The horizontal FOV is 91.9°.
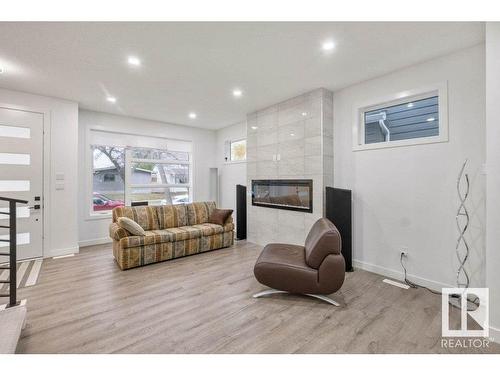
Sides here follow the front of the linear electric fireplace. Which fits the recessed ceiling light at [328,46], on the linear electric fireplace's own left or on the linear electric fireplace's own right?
on the linear electric fireplace's own left

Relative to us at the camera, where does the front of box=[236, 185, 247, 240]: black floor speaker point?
facing the viewer and to the left of the viewer

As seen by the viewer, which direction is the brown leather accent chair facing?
to the viewer's left

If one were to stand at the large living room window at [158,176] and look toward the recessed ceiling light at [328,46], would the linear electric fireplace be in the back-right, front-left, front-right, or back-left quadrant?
front-left

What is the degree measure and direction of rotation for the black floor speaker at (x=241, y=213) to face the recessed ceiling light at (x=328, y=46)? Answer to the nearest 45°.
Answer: approximately 45° to its left

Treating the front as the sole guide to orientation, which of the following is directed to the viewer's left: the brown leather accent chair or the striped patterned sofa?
the brown leather accent chair

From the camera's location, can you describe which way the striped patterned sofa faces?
facing the viewer and to the right of the viewer

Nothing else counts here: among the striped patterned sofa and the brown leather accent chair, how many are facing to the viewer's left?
1

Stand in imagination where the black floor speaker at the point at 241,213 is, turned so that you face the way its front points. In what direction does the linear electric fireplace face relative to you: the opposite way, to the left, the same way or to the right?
the same way

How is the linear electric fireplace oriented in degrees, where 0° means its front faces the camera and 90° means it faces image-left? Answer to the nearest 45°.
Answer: approximately 45°

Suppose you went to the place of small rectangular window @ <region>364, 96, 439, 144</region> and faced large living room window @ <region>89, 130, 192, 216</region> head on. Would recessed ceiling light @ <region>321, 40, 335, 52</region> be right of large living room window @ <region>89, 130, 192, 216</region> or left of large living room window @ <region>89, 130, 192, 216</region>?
left

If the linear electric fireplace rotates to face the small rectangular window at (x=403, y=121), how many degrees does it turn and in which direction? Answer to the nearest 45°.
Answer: approximately 90° to its left

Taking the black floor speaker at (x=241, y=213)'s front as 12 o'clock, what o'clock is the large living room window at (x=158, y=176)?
The large living room window is roughly at 2 o'clock from the black floor speaker.

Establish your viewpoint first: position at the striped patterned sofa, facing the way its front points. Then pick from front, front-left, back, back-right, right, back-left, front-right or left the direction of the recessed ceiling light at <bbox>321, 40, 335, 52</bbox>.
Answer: front

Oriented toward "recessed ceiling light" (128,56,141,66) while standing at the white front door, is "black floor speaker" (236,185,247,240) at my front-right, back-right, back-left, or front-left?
front-left

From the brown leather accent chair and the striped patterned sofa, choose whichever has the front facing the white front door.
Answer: the brown leather accent chair
